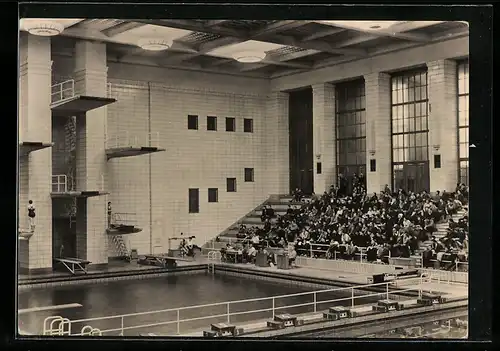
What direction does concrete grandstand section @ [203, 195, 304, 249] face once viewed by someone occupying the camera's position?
facing the viewer and to the left of the viewer

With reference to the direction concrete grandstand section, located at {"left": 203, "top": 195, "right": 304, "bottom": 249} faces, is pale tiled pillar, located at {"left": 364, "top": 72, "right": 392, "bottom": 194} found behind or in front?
behind

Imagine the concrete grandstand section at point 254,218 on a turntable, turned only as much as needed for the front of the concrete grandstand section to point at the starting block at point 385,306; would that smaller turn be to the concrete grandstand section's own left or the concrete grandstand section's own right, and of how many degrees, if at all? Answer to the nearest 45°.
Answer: approximately 90° to the concrete grandstand section's own left

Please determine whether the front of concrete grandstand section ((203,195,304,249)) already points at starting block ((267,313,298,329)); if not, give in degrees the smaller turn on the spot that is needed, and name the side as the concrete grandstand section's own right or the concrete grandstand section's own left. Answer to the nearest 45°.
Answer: approximately 45° to the concrete grandstand section's own left

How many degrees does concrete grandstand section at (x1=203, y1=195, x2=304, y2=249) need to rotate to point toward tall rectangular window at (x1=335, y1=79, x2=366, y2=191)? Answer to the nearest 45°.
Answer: approximately 135° to its left

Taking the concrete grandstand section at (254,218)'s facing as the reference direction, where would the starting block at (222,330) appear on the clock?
The starting block is roughly at 11 o'clock from the concrete grandstand section.

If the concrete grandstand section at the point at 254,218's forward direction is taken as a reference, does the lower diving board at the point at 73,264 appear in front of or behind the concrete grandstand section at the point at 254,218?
in front
